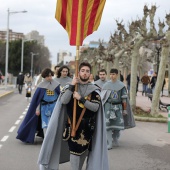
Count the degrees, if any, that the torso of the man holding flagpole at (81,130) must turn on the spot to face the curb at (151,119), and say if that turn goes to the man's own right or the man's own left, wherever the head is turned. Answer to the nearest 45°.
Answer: approximately 180°

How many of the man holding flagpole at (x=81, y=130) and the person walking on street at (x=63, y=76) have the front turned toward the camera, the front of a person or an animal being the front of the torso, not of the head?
2

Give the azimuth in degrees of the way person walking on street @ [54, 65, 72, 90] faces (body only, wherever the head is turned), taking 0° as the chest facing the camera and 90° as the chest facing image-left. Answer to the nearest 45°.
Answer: approximately 0°

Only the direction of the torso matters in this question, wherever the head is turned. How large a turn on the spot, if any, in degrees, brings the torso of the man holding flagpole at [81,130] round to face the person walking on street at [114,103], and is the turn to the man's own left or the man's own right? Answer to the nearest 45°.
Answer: approximately 180°

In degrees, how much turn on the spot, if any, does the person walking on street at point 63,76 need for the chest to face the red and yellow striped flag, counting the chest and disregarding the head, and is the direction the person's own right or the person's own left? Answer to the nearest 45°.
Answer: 0° — they already face it

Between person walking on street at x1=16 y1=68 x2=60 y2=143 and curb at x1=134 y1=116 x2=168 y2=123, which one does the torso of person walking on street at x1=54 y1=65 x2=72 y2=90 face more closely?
the person walking on street
